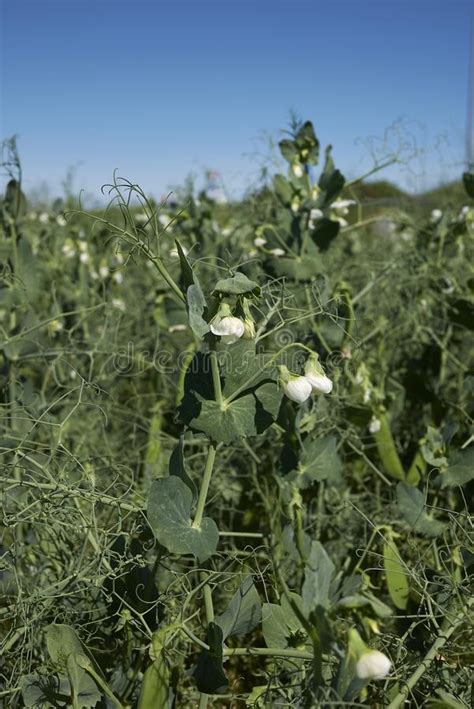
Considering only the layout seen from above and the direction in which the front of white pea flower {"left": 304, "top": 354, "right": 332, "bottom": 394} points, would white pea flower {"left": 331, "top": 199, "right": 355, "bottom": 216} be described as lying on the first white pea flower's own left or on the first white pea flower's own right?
on the first white pea flower's own left
